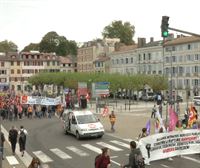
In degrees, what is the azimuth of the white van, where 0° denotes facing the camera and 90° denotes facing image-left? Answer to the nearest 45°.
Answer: approximately 315°

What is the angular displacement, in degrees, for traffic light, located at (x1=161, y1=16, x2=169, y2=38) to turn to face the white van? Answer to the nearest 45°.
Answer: approximately 135° to its right

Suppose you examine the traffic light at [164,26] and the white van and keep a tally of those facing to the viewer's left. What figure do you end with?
0

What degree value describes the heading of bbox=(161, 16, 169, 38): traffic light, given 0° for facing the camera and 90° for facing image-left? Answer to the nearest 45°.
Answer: approximately 0°
